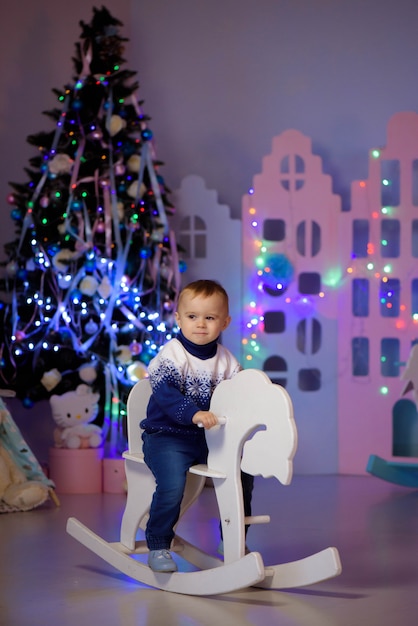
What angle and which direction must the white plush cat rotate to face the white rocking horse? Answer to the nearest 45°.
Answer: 0° — it already faces it

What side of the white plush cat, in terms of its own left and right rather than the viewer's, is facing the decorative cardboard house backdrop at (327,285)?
left

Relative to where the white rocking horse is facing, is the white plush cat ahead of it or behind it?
behind

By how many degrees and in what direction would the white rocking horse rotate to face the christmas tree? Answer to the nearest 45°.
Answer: approximately 135° to its left

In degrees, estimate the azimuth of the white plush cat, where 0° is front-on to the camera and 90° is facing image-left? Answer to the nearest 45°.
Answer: approximately 0°

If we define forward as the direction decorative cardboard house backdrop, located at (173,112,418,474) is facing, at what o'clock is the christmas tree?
The christmas tree is roughly at 2 o'clock from the decorative cardboard house backdrop.

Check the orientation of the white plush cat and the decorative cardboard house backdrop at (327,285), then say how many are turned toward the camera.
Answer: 2

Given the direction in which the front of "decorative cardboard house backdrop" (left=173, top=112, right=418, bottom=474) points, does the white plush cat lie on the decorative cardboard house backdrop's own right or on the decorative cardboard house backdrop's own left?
on the decorative cardboard house backdrop's own right

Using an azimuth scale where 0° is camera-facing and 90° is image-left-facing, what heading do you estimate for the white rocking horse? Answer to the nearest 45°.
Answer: approximately 315°

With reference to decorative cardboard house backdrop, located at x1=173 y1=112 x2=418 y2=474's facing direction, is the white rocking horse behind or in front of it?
in front
